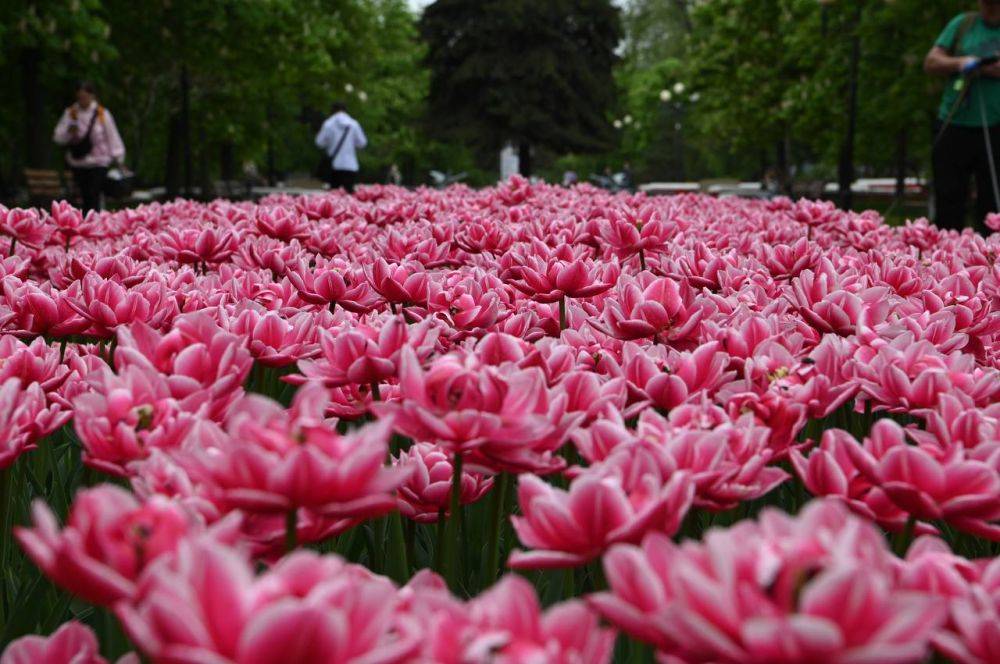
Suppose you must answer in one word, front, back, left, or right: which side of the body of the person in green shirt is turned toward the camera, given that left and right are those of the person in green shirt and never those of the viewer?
front

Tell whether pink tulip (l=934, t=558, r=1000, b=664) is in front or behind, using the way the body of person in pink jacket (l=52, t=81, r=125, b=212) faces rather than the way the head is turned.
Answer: in front

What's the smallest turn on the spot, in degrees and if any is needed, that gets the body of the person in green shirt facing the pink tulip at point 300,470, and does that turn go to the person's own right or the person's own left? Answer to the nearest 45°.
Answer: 0° — they already face it

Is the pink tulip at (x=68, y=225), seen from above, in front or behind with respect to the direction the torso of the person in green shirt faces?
in front

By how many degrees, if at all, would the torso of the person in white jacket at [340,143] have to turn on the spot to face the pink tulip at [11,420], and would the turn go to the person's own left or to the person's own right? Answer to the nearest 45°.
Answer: approximately 180°

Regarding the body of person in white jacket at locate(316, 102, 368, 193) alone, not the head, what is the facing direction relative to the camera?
away from the camera

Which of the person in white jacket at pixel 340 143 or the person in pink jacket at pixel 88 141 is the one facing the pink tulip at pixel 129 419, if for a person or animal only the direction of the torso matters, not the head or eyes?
the person in pink jacket at pixel 88 141

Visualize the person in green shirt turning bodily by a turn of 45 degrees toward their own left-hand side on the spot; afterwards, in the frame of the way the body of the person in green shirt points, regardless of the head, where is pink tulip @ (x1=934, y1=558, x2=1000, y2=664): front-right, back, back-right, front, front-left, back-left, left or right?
front-right

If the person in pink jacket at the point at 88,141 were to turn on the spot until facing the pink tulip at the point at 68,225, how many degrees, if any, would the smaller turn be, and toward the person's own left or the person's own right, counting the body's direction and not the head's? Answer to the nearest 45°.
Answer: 0° — they already face it

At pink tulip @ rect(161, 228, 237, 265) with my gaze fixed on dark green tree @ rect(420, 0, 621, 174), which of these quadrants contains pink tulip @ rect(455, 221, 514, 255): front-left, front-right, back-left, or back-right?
front-right

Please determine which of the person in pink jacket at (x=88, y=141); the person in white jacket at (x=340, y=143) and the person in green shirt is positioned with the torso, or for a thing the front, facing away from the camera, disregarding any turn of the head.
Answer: the person in white jacket at (x=340, y=143)

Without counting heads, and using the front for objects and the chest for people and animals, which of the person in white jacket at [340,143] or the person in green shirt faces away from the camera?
the person in white jacket

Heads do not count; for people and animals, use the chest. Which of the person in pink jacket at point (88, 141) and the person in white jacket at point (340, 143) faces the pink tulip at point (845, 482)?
the person in pink jacket at point (88, 141)

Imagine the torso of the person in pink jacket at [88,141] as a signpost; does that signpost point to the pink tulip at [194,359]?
yes

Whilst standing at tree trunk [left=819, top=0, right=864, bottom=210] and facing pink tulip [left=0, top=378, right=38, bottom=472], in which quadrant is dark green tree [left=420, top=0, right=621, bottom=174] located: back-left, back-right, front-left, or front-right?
back-right

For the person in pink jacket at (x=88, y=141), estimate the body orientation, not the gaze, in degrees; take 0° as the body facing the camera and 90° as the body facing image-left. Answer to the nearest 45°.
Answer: approximately 0°

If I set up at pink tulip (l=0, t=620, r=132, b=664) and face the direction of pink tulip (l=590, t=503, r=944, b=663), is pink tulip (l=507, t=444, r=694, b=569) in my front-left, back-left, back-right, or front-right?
front-left

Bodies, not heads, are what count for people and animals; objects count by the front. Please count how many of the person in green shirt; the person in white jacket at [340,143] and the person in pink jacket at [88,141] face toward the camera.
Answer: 2
